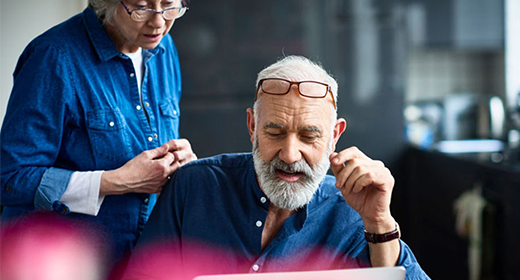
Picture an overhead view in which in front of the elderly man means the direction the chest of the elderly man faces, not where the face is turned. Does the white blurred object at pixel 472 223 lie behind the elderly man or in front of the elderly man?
behind

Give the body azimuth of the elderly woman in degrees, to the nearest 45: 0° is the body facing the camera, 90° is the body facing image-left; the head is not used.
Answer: approximately 315°

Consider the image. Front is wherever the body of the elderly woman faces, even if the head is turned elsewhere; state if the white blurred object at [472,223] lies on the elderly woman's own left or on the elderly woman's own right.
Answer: on the elderly woman's own left

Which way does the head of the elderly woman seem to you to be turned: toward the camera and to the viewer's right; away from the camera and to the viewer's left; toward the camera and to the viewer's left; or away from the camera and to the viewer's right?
toward the camera and to the viewer's right

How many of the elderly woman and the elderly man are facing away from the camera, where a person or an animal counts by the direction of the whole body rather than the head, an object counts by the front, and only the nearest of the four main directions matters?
0

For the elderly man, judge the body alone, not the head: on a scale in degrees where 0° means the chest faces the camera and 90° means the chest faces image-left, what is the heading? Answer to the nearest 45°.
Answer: approximately 0°
